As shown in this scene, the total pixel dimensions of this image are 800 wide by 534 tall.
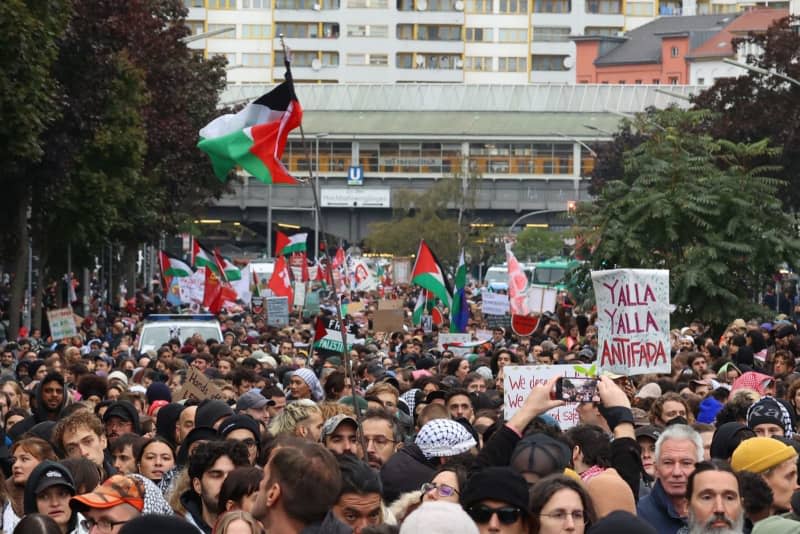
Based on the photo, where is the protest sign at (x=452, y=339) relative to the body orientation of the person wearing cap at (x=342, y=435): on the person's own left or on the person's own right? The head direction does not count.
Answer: on the person's own left

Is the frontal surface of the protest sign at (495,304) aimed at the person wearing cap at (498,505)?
yes

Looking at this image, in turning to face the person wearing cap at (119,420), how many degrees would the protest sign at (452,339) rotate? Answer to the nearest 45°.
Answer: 0° — it already faces them

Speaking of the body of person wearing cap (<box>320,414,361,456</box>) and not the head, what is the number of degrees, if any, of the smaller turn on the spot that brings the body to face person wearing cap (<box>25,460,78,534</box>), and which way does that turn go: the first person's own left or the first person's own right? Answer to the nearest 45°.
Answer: approximately 90° to the first person's own right

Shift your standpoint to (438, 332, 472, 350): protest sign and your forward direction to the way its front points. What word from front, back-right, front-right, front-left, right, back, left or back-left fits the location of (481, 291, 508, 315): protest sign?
back

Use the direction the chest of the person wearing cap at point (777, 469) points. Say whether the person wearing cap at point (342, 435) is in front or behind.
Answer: behind
